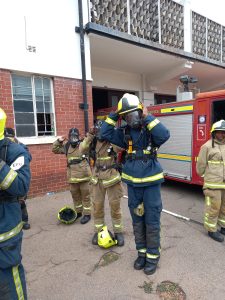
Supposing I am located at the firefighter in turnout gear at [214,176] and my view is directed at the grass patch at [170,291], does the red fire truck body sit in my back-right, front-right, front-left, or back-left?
back-right

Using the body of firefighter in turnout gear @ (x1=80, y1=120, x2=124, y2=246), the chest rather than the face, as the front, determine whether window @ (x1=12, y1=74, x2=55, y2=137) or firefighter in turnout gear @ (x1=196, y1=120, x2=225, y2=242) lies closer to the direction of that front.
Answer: the firefighter in turnout gear

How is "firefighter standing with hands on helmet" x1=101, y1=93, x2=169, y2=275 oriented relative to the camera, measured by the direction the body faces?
toward the camera

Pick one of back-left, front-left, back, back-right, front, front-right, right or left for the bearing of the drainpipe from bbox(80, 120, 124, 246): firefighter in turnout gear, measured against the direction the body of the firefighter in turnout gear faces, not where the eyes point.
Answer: back

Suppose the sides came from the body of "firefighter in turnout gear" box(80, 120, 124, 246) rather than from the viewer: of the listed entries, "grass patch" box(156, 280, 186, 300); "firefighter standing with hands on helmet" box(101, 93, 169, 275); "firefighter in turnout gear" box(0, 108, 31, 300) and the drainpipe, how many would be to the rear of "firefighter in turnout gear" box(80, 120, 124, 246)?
1

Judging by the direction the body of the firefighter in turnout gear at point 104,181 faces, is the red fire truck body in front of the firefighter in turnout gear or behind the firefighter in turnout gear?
behind

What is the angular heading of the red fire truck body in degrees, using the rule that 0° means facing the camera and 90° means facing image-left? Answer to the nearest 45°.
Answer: approximately 315°

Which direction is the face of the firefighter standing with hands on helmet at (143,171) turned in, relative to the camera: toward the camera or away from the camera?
toward the camera

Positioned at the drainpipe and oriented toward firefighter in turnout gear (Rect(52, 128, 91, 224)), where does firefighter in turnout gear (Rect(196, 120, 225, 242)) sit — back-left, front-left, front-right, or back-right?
front-left

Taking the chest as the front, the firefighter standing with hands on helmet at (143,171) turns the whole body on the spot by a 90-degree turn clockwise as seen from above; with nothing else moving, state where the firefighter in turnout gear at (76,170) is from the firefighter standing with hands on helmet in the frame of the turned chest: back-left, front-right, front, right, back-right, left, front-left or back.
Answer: front-right

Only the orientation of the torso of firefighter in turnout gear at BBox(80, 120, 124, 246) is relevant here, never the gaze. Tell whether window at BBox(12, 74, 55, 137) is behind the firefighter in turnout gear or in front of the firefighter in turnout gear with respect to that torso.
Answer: behind

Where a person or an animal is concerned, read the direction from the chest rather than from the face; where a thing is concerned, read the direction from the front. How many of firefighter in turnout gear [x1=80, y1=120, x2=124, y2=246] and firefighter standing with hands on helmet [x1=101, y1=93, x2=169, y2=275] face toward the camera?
2

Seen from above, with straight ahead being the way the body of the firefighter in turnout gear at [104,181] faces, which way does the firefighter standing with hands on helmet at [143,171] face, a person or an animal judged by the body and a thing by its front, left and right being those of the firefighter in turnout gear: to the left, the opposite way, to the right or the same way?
the same way

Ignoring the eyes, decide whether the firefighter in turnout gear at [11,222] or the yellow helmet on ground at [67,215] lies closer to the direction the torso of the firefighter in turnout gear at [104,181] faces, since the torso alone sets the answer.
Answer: the firefighter in turnout gear

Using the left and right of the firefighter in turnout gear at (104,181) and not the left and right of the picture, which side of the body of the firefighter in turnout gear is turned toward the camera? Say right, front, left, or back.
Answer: front

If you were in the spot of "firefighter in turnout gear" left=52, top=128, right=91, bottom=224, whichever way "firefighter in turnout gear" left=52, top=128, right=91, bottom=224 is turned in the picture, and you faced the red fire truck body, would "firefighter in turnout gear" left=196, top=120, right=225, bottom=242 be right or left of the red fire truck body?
right
